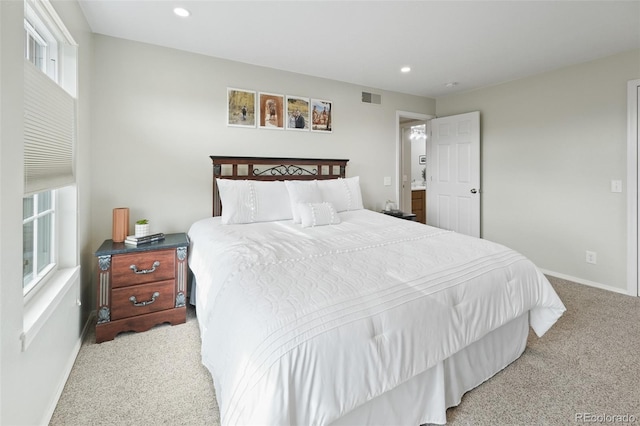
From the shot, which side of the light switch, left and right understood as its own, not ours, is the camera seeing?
front

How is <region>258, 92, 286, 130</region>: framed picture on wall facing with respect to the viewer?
toward the camera

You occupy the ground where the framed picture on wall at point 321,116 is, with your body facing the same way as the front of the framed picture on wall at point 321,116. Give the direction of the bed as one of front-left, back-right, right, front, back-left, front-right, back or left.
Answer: front-right

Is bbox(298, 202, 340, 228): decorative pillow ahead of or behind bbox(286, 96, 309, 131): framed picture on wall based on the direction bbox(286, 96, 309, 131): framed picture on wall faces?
ahead

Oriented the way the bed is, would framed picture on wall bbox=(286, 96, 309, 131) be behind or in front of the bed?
behind

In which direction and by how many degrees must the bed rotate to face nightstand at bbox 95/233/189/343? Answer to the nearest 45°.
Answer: approximately 180°

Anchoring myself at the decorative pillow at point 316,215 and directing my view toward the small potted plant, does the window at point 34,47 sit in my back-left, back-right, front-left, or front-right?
front-left

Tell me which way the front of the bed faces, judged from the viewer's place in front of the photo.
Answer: facing the viewer and to the right of the viewer

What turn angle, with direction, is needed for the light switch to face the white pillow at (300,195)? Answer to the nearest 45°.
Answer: approximately 45° to its right

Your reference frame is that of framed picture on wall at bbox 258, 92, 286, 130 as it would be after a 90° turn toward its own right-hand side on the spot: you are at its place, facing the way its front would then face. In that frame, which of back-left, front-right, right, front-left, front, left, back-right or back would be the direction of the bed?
left
